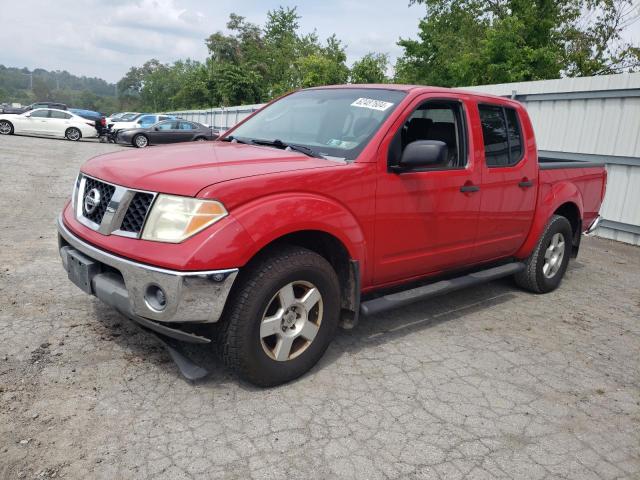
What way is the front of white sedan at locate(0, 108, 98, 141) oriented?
to the viewer's left

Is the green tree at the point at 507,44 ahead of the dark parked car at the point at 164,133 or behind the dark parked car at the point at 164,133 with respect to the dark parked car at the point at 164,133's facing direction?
behind

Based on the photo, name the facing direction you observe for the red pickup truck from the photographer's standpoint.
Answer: facing the viewer and to the left of the viewer

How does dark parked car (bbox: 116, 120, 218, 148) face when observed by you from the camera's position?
facing to the left of the viewer

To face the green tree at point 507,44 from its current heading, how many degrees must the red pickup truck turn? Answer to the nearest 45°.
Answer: approximately 135° to its right

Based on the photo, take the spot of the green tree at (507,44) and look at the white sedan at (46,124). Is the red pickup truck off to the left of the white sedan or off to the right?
left

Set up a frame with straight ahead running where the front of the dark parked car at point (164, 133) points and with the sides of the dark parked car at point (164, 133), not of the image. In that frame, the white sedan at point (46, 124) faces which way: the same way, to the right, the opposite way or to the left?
the same way

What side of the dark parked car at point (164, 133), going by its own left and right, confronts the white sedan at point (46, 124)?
front

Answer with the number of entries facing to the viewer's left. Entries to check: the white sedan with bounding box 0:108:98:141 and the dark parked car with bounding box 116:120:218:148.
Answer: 2
